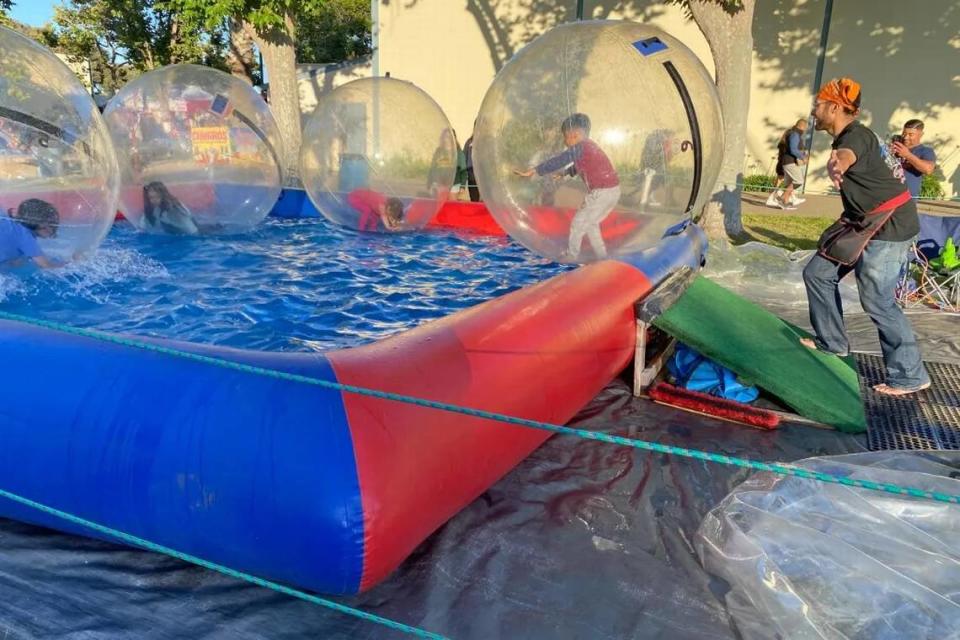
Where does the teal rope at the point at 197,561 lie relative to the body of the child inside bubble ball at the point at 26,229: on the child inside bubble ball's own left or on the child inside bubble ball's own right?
on the child inside bubble ball's own right

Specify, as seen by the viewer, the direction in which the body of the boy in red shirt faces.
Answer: to the viewer's left

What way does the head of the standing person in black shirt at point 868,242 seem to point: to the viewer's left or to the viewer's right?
to the viewer's left

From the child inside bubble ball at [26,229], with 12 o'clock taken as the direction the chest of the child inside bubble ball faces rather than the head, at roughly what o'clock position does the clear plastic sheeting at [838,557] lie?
The clear plastic sheeting is roughly at 2 o'clock from the child inside bubble ball.

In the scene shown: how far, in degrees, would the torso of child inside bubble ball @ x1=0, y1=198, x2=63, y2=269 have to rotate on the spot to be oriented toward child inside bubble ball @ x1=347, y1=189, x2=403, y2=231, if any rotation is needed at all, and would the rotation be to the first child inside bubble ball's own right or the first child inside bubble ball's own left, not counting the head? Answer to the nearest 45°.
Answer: approximately 45° to the first child inside bubble ball's own left

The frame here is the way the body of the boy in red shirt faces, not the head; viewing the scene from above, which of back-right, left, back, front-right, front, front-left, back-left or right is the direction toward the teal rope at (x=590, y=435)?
left

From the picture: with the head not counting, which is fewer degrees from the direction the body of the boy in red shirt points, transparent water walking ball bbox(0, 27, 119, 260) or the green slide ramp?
the transparent water walking ball

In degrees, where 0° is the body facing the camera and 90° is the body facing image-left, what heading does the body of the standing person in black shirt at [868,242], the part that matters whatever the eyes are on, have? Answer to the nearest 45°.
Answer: approximately 90°

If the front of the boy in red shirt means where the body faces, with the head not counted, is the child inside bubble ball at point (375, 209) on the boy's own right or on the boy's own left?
on the boy's own right

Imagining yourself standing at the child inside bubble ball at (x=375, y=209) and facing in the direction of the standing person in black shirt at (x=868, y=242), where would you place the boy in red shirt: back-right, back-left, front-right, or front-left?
front-right

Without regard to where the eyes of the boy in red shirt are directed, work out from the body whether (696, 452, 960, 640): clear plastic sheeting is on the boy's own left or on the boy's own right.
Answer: on the boy's own left

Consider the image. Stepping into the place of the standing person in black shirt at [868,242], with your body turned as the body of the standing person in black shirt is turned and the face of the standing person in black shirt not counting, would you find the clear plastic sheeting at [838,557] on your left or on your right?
on your left

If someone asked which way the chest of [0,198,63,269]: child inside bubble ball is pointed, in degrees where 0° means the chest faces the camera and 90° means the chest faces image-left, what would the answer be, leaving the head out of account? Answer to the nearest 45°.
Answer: approximately 270°

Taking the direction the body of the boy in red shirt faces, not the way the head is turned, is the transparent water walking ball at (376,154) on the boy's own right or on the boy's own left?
on the boy's own right

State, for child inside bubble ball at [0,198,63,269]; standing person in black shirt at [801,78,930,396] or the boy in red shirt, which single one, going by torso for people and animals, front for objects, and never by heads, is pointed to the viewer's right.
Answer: the child inside bubble ball
